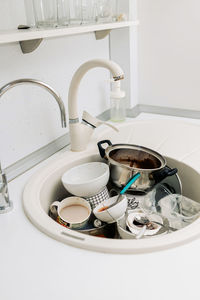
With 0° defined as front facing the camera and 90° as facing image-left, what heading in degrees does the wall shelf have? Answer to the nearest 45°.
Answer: approximately 315°

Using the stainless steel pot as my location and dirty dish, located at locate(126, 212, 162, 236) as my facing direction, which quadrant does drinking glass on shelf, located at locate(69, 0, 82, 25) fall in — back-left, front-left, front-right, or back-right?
back-right
